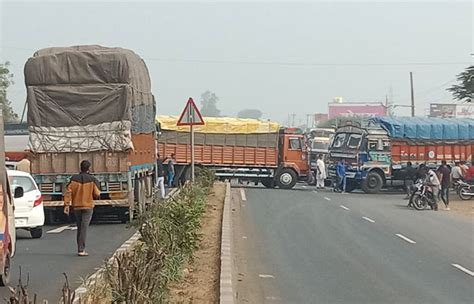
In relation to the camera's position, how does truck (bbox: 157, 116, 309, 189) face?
facing to the right of the viewer

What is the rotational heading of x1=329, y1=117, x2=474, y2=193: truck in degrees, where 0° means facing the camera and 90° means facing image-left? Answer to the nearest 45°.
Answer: approximately 45°

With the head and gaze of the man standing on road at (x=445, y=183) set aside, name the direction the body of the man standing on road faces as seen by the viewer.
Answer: away from the camera

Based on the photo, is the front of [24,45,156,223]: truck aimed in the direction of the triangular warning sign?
no

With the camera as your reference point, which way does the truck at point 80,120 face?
facing away from the viewer

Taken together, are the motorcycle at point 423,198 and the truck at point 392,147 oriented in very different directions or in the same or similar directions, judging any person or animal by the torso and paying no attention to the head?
same or similar directions

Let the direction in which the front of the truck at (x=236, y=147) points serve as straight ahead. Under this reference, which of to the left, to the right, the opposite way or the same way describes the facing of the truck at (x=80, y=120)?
to the left

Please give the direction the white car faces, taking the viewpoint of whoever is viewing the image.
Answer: facing away from the viewer

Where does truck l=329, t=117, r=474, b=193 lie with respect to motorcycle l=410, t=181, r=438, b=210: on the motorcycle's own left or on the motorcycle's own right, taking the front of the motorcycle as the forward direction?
on the motorcycle's own right

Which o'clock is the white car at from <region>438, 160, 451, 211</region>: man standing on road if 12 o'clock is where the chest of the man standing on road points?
The white car is roughly at 7 o'clock from the man standing on road.

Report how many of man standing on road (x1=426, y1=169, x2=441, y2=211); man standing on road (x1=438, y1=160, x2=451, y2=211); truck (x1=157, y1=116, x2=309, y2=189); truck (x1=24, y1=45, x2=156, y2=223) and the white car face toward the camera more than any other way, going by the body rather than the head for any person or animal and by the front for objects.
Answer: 0

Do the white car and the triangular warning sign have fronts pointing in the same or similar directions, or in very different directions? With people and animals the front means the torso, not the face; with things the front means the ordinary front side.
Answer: very different directions

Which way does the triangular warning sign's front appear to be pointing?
toward the camera

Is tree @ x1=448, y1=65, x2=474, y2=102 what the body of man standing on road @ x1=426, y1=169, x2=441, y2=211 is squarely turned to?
no

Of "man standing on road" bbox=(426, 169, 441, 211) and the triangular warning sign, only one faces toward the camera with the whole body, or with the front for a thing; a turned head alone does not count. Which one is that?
the triangular warning sign
